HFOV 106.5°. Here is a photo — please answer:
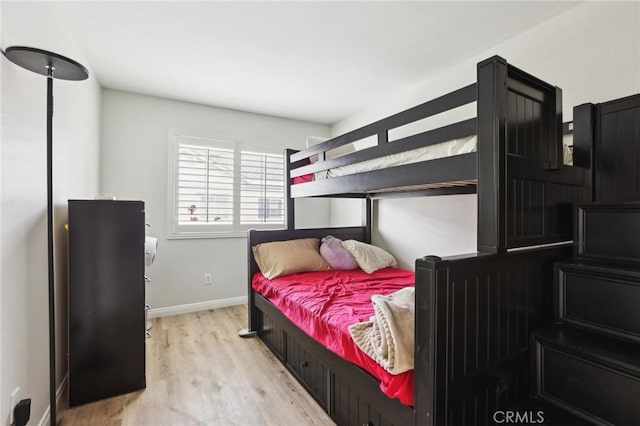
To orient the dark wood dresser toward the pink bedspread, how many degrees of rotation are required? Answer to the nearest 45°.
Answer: approximately 45° to its right

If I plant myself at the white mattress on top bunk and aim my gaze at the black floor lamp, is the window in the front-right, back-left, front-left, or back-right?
front-right

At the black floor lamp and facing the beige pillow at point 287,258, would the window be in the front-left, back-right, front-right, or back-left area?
front-left

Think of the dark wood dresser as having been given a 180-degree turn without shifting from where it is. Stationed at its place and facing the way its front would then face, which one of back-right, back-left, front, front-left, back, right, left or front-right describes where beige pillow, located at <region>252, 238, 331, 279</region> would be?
back

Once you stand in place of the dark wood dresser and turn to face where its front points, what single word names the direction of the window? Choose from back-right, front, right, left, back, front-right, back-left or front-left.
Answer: front-left

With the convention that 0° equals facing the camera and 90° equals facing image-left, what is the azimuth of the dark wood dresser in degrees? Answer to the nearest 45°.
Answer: approximately 270°
